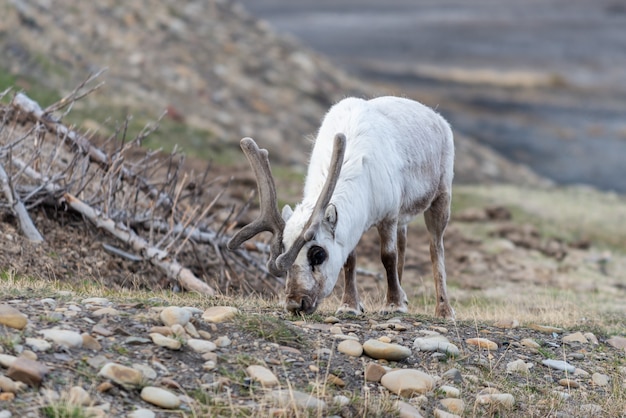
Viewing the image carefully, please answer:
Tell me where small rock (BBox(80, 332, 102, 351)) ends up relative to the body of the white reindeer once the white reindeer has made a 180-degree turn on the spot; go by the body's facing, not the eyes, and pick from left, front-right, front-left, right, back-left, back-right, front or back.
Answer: back

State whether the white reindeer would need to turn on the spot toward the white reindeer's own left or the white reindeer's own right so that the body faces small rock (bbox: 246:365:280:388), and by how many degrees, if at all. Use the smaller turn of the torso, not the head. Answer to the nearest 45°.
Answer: approximately 45° to the white reindeer's own left

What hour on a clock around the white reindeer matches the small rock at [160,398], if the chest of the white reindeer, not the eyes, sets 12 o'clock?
The small rock is roughly at 11 o'clock from the white reindeer.

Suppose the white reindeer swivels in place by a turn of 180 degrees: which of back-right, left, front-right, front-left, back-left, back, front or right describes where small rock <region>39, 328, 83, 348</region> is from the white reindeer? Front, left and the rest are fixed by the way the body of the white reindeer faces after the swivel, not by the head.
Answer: back

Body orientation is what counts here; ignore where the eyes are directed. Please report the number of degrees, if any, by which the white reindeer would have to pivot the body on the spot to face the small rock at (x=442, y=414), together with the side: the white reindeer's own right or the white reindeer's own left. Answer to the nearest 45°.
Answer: approximately 90° to the white reindeer's own left

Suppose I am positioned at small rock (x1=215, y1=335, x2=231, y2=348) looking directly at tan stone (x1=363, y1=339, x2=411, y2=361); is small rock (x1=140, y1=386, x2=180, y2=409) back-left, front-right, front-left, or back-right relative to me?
back-right

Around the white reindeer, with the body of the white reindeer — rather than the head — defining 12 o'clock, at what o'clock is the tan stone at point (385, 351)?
The tan stone is roughly at 10 o'clock from the white reindeer.

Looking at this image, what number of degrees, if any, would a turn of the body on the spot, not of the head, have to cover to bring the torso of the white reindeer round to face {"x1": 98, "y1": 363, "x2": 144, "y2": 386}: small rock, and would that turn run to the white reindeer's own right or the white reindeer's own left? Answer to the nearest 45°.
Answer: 0° — it already faces it

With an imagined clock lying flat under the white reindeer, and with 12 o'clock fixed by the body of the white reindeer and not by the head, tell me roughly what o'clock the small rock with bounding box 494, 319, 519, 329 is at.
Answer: The small rock is roughly at 7 o'clock from the white reindeer.

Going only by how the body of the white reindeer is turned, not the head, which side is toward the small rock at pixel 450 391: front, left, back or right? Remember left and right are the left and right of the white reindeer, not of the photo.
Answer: left

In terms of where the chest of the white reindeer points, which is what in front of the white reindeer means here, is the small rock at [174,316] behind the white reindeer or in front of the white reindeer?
in front

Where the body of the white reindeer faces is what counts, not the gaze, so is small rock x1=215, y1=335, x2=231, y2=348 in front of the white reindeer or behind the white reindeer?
in front

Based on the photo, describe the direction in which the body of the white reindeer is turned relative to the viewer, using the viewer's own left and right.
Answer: facing the viewer and to the left of the viewer

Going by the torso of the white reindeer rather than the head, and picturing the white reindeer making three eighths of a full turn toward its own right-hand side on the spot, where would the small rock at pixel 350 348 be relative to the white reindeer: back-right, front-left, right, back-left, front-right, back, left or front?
back

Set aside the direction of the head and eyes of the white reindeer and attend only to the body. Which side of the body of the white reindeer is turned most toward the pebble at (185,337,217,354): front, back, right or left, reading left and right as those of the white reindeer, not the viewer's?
front

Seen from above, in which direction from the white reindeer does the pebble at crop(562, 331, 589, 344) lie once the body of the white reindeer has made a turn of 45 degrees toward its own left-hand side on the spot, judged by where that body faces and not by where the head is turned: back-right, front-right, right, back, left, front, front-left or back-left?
left

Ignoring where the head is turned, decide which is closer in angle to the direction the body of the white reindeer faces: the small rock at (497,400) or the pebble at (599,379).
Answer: the small rock

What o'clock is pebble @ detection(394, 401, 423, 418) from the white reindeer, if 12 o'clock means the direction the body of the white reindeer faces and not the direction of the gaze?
The pebble is roughly at 10 o'clock from the white reindeer.
